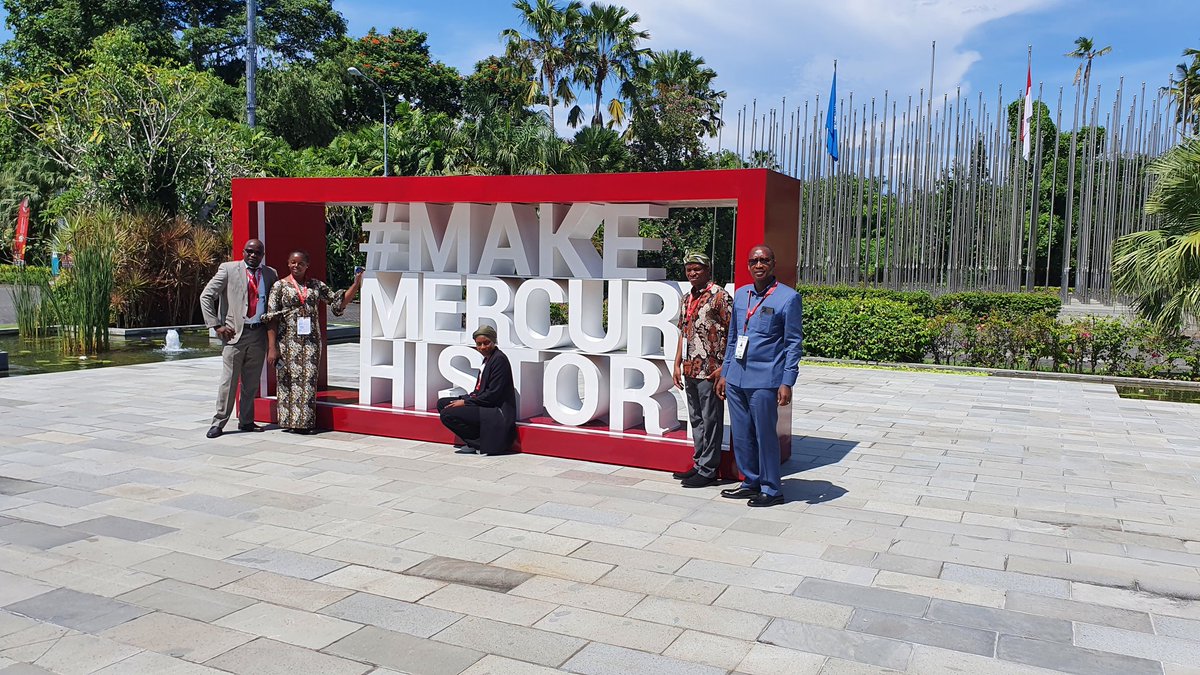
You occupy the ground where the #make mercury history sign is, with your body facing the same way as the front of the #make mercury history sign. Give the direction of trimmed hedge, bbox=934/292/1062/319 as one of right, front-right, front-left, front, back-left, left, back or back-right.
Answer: back

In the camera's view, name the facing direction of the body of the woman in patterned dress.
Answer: toward the camera

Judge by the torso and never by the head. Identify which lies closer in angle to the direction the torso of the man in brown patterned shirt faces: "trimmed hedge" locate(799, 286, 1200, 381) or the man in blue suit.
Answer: the man in blue suit

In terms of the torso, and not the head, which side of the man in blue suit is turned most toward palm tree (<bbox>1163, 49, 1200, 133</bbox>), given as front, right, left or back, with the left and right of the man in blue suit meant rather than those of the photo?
back

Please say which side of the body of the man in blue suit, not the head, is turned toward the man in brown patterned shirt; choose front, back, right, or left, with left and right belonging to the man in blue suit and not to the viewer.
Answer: right

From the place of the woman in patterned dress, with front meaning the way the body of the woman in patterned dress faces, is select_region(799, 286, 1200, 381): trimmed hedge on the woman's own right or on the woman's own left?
on the woman's own left

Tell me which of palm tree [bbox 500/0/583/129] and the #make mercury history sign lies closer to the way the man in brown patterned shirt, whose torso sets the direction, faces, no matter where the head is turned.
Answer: the #make mercury history sign

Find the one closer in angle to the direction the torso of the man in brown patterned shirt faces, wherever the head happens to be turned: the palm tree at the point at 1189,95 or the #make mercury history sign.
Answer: the #make mercury history sign

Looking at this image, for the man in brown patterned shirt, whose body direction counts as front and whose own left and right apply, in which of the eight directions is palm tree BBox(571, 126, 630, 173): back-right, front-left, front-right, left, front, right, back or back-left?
back-right

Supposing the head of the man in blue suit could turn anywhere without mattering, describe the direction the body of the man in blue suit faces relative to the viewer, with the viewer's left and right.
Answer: facing the viewer and to the left of the viewer

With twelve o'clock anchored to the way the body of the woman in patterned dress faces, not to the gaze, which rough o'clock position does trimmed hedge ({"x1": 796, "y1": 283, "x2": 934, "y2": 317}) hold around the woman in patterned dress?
The trimmed hedge is roughly at 8 o'clock from the woman in patterned dress.

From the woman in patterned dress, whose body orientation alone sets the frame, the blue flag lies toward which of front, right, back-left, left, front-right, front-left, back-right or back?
back-left

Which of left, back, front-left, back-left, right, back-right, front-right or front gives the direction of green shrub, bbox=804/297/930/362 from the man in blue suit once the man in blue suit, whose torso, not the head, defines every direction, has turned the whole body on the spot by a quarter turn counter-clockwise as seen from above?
back-left
